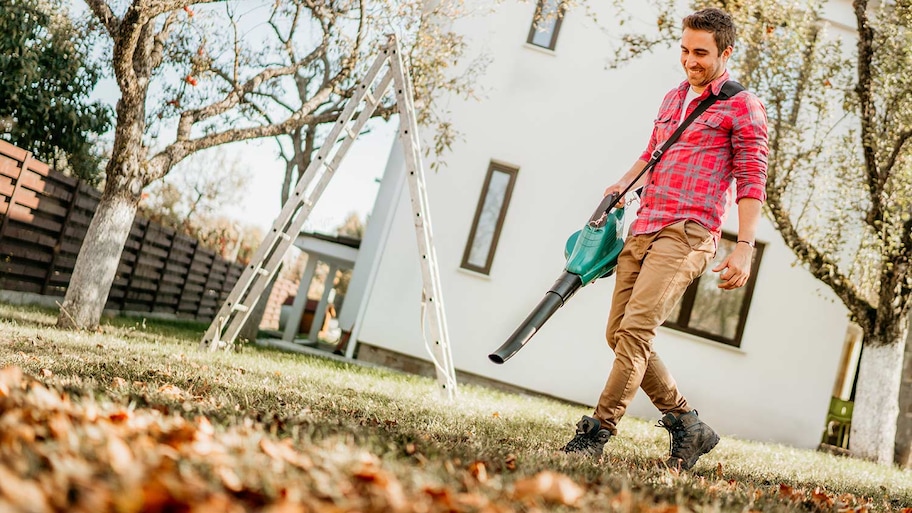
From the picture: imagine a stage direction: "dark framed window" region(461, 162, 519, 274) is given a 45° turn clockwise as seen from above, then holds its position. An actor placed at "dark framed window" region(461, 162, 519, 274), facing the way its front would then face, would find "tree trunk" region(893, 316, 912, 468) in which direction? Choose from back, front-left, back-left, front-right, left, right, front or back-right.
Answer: back-left

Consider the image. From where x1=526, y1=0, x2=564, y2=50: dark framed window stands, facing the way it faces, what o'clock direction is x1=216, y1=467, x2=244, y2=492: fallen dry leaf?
The fallen dry leaf is roughly at 12 o'clock from the dark framed window.

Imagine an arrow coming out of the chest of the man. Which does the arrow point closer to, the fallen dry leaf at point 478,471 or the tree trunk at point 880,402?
the fallen dry leaf

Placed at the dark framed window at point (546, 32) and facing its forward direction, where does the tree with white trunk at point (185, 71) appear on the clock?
The tree with white trunk is roughly at 2 o'clock from the dark framed window.

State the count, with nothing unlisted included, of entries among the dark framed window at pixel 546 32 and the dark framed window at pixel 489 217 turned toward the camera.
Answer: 2

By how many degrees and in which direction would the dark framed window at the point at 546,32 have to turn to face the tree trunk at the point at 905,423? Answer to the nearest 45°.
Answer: approximately 90° to its left

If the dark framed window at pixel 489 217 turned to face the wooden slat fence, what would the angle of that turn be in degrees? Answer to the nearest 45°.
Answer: approximately 90° to its right

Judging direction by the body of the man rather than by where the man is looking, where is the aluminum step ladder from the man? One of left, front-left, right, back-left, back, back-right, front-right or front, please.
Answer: right

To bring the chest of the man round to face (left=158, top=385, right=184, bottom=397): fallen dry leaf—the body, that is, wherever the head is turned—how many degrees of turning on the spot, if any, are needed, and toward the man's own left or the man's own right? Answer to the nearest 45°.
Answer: approximately 45° to the man's own right
